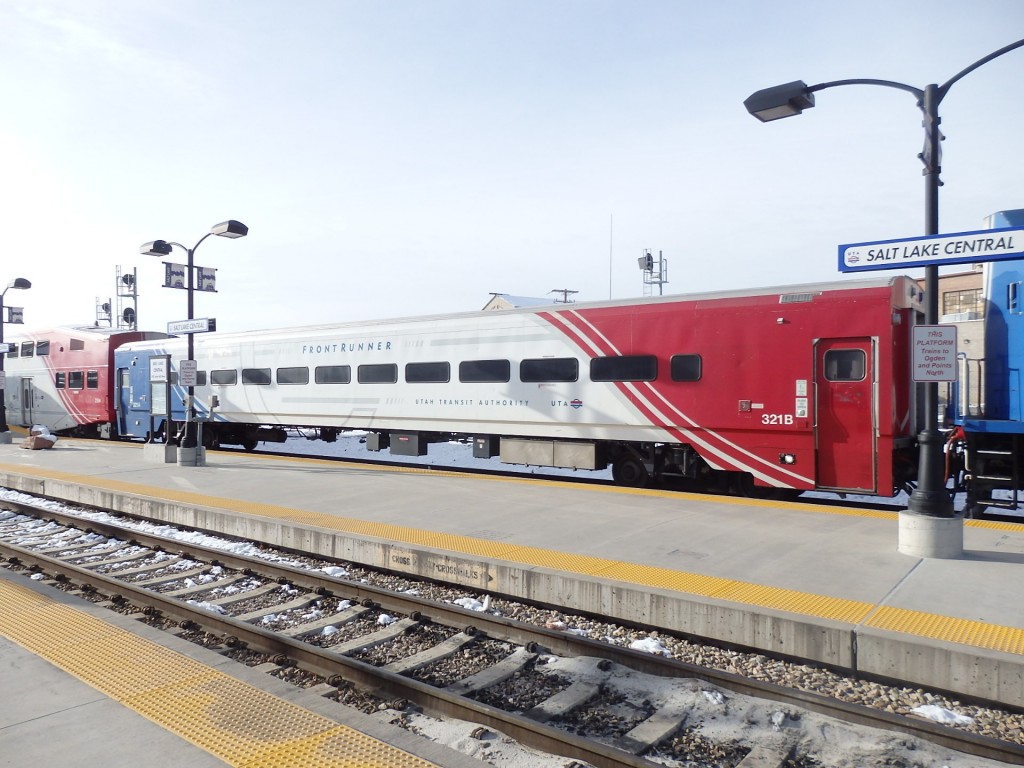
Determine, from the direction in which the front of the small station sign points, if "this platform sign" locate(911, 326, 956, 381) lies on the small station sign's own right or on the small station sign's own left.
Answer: on the small station sign's own left

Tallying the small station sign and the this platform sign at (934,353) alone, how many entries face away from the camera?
0

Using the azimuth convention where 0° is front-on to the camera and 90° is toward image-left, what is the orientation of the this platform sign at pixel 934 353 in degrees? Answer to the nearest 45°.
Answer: approximately 0°

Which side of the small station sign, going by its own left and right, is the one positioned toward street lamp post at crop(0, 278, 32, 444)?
right

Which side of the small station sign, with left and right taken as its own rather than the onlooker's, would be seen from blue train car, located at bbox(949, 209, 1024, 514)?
left

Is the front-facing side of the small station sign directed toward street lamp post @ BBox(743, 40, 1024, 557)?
no

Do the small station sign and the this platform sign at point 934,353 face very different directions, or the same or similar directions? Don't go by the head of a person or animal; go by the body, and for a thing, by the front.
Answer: same or similar directions

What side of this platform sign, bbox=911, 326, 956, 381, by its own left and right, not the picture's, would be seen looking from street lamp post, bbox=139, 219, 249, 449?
right

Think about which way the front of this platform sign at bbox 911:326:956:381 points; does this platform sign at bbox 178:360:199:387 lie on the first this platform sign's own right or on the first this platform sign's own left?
on the first this platform sign's own right

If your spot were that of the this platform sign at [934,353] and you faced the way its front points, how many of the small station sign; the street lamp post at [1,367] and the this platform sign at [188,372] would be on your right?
3
